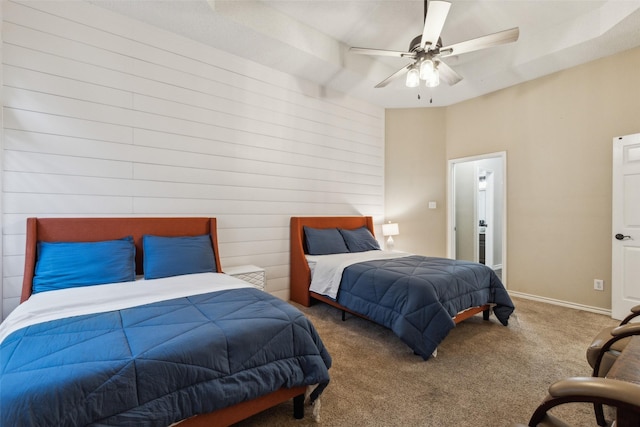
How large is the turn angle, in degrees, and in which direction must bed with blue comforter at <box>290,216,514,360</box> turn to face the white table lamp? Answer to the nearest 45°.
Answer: approximately 135° to its left

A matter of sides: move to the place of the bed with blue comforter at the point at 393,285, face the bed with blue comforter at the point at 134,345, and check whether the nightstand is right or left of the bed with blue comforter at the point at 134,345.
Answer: right

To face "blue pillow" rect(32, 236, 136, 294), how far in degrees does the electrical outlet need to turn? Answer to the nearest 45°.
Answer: approximately 45° to its right

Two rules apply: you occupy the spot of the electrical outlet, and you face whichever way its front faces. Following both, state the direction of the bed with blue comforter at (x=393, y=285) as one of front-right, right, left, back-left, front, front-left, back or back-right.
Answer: front-right

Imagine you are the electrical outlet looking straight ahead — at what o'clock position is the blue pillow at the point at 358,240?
The blue pillow is roughly at 2 o'clock from the electrical outlet.

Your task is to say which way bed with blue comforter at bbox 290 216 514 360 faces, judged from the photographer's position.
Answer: facing the viewer and to the right of the viewer

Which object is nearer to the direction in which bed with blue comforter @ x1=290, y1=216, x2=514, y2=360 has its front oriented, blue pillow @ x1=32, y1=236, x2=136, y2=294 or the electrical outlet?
the electrical outlet

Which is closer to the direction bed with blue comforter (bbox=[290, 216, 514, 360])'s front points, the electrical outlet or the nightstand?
the electrical outlet

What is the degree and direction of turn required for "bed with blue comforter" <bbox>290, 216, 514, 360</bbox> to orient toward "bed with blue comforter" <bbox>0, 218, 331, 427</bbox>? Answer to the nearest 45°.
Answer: approximately 90° to its right

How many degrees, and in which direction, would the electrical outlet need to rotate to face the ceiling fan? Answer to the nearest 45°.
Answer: approximately 45° to its right

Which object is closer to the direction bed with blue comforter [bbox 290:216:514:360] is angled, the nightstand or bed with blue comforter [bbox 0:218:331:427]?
the bed with blue comforter
